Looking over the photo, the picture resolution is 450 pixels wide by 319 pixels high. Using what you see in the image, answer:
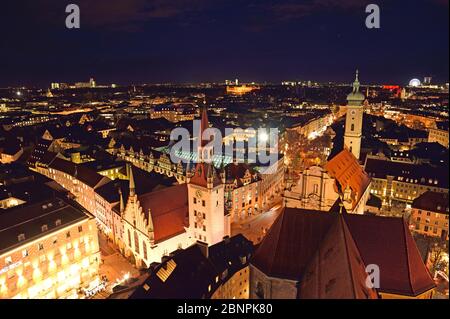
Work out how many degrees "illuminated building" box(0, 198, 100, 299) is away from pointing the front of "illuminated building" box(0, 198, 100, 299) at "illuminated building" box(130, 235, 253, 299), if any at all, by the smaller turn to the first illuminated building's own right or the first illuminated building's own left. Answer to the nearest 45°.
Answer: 0° — it already faces it

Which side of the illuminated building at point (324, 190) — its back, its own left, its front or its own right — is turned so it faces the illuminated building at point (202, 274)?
front

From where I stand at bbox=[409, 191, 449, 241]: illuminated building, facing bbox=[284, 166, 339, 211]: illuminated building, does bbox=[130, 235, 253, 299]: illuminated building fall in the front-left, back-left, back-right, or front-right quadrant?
front-left

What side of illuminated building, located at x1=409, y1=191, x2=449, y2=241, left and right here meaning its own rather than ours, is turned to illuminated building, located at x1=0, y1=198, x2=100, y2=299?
front

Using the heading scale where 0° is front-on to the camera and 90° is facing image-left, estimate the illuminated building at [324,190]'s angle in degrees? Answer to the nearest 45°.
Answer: approximately 45°

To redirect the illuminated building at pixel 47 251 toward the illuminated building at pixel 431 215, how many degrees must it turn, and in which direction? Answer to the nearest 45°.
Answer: approximately 45° to its left

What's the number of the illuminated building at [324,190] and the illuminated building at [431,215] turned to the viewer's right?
0

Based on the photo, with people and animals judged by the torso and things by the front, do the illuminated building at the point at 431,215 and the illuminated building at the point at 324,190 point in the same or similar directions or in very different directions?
same or similar directions

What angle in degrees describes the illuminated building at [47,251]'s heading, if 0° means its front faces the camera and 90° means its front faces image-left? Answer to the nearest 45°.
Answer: approximately 315°

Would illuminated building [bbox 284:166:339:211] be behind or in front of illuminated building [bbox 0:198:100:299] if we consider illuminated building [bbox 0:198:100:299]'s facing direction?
in front

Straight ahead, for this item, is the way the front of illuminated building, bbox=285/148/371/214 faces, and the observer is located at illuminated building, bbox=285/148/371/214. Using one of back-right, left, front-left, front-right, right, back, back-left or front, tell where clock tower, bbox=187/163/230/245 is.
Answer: front

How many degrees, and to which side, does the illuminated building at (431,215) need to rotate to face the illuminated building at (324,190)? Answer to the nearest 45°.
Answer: approximately 90° to its right

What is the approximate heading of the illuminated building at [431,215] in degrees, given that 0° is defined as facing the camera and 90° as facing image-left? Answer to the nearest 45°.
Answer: approximately 45°
